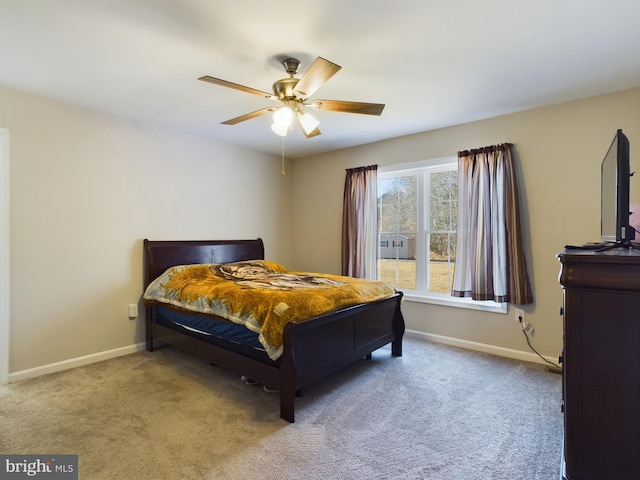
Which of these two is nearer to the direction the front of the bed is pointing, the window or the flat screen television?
the flat screen television

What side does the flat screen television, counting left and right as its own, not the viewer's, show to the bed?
front

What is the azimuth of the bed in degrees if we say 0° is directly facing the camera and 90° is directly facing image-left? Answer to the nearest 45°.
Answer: approximately 315°

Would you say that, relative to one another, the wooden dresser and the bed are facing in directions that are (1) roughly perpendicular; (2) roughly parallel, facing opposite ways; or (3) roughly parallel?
roughly parallel, facing opposite ways

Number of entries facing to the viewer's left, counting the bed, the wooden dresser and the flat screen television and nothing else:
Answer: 2

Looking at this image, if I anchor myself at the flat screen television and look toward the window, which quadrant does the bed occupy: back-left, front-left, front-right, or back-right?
front-left

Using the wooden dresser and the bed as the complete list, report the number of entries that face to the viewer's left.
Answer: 1

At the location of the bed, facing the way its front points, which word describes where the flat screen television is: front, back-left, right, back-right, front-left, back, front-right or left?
front

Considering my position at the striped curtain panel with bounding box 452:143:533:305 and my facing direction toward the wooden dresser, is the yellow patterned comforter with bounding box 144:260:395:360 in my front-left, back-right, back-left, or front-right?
front-right

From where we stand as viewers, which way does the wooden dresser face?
facing to the left of the viewer

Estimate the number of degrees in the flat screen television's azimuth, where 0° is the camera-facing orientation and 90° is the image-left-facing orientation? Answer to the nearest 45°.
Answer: approximately 90°

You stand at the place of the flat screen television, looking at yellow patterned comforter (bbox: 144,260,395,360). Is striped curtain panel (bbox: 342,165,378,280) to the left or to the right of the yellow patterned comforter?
right

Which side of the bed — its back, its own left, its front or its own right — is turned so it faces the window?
left

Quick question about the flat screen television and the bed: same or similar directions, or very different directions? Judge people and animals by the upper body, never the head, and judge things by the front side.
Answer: very different directions

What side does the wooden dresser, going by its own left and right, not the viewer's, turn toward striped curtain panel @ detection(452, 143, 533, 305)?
right

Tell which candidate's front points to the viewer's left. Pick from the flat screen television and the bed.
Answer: the flat screen television
